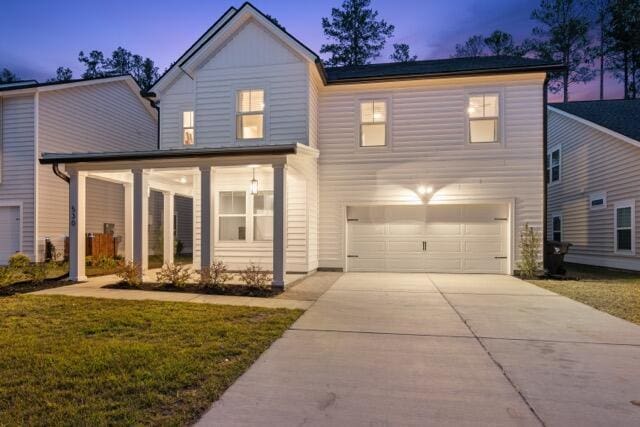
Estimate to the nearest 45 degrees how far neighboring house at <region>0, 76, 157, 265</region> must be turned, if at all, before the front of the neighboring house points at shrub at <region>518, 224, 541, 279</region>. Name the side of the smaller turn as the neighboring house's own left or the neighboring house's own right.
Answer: approximately 90° to the neighboring house's own left

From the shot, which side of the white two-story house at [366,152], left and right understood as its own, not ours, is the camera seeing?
front

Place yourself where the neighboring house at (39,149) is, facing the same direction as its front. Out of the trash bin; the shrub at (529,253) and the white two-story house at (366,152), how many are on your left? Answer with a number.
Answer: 3

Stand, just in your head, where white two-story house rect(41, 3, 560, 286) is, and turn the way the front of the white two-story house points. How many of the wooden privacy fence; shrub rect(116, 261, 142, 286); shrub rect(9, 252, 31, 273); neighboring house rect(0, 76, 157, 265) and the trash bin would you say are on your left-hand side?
1

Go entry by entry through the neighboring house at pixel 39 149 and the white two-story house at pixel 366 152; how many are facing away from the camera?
0

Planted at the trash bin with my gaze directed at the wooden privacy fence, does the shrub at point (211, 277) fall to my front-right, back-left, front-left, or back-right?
front-left

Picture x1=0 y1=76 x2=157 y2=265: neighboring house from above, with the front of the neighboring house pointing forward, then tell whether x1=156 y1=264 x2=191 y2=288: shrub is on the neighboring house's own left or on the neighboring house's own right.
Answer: on the neighboring house's own left

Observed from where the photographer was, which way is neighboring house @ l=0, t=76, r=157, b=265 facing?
facing the viewer and to the left of the viewer

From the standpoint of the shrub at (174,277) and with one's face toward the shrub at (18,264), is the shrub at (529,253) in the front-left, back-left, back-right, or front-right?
back-right
